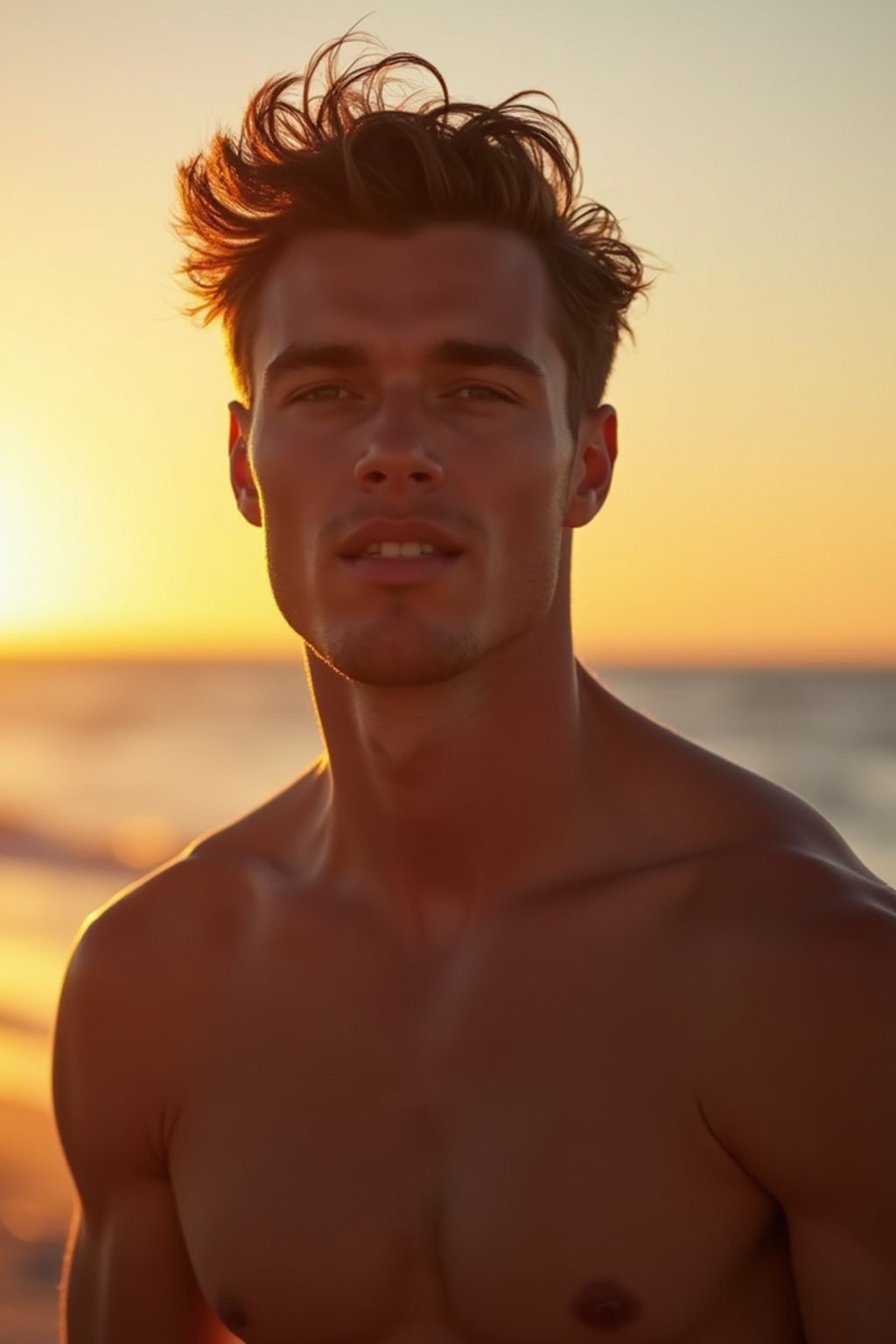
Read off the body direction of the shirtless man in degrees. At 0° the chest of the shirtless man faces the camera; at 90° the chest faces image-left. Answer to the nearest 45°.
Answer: approximately 0°
